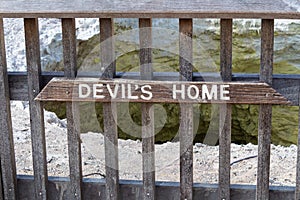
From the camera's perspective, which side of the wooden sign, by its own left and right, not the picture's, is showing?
front
